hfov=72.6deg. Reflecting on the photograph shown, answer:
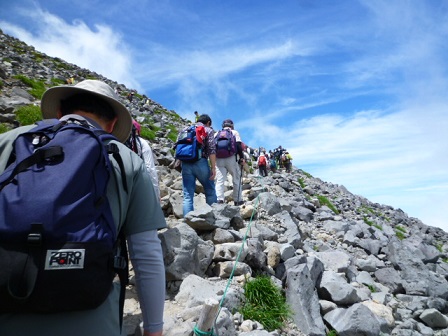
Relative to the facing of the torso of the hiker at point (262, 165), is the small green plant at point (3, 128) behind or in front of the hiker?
behind

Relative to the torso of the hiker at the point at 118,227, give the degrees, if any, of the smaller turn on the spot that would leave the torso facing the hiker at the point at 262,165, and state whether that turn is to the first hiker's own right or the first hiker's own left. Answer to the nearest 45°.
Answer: approximately 45° to the first hiker's own right

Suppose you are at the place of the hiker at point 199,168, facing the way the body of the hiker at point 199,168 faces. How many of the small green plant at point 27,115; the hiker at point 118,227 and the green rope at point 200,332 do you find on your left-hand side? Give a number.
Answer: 1

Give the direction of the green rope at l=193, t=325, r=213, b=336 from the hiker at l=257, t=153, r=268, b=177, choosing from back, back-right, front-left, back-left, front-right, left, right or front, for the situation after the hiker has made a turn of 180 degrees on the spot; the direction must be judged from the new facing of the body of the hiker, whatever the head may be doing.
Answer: front

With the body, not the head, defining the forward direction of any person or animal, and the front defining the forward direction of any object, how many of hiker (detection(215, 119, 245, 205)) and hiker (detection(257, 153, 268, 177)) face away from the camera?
2

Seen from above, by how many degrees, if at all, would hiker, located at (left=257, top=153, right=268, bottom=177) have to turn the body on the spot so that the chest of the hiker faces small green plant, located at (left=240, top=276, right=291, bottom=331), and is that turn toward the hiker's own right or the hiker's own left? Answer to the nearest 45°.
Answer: approximately 180°

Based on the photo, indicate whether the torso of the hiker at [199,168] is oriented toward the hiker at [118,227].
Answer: no

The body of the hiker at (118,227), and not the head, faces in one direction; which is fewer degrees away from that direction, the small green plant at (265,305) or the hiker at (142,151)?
the hiker

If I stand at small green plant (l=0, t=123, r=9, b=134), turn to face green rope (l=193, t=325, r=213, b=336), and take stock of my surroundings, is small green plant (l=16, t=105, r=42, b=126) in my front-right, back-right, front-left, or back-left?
back-left

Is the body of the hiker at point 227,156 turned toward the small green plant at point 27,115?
no

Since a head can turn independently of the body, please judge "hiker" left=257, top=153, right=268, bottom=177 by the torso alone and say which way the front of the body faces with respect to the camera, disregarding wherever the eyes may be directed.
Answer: away from the camera

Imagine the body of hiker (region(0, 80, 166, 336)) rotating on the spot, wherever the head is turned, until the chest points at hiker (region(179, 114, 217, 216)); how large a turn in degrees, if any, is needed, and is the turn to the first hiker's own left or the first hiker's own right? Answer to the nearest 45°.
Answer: approximately 45° to the first hiker's own right

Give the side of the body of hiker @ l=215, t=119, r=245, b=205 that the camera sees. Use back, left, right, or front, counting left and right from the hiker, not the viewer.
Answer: back

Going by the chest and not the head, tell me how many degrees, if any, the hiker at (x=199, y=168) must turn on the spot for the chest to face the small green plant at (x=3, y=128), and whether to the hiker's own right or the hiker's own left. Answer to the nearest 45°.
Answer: approximately 90° to the hiker's own left

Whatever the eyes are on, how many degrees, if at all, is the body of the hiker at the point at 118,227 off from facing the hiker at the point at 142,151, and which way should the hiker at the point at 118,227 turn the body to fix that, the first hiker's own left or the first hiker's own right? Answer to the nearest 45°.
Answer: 0° — they already face them

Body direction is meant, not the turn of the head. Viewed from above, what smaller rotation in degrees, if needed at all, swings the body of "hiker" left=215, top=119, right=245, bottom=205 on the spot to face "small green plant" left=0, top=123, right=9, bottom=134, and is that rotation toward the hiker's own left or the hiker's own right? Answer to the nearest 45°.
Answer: approximately 90° to the hiker's own left

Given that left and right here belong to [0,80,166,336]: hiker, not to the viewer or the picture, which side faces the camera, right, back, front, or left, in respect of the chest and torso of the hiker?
back
